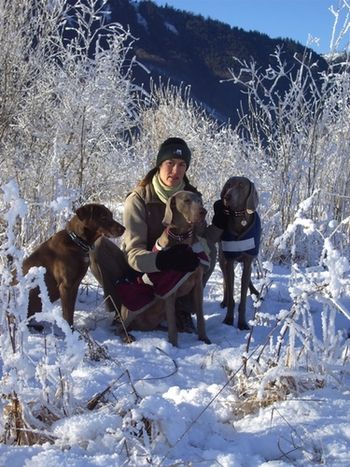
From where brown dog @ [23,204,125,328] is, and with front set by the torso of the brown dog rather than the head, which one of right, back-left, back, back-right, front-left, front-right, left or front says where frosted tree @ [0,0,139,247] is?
back-left

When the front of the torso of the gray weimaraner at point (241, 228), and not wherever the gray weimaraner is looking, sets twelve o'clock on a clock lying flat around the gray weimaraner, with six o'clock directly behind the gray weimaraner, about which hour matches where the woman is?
The woman is roughly at 3 o'clock from the gray weimaraner.

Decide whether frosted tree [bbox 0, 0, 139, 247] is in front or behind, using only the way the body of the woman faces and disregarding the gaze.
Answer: behind

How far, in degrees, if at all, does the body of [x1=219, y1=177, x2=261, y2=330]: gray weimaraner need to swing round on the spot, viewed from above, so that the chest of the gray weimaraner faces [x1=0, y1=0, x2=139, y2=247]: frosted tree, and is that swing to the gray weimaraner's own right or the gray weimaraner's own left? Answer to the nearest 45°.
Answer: approximately 135° to the gray weimaraner's own right

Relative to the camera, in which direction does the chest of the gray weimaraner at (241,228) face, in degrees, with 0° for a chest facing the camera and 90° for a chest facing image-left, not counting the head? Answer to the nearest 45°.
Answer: approximately 0°

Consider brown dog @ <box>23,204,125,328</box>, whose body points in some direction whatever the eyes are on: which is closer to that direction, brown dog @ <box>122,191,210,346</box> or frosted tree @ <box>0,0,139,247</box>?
the brown dog

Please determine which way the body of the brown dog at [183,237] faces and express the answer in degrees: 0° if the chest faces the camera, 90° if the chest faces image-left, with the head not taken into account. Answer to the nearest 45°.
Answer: approximately 315°

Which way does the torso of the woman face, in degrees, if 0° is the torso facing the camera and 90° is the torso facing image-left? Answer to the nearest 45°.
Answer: approximately 315°
